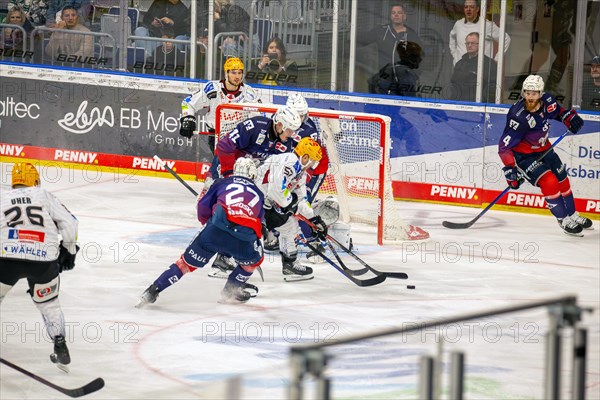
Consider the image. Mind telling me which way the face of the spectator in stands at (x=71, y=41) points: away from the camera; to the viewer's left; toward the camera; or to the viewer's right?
toward the camera

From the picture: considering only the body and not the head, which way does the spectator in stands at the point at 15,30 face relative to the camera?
toward the camera

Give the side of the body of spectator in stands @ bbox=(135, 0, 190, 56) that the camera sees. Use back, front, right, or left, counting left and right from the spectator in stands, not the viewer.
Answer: front

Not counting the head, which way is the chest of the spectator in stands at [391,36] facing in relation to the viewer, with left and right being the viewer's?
facing the viewer

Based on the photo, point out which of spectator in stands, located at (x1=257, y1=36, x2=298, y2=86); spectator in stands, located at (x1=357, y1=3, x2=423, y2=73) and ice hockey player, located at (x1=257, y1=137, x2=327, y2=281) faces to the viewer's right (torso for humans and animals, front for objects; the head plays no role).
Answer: the ice hockey player

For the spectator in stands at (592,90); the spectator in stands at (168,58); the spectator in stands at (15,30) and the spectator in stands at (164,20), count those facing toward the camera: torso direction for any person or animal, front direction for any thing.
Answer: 4

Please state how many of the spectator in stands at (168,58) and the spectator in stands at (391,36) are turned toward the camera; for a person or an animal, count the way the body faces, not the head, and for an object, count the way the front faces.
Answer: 2

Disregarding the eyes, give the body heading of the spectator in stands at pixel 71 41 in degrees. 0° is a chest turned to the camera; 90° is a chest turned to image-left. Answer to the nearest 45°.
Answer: approximately 0°

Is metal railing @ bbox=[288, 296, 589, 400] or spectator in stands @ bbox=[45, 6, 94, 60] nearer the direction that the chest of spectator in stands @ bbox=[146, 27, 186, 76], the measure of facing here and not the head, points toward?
the metal railing

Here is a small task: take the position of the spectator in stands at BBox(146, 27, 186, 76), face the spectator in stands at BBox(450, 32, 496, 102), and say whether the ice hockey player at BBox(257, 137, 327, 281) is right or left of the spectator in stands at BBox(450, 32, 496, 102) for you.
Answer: right

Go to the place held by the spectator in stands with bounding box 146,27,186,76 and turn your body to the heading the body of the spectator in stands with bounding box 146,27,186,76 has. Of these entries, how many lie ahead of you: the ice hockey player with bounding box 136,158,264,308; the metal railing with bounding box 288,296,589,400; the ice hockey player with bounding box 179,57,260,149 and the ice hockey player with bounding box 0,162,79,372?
4

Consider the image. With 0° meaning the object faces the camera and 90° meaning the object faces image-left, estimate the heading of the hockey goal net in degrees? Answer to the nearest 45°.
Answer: approximately 45°

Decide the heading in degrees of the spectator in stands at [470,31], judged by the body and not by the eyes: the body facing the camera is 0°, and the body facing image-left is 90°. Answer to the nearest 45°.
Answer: approximately 0°

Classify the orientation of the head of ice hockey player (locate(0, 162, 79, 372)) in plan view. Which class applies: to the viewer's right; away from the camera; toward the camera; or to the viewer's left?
away from the camera

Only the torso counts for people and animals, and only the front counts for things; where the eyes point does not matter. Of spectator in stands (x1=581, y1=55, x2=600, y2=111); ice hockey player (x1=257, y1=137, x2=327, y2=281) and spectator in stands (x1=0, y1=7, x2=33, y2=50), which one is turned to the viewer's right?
the ice hockey player

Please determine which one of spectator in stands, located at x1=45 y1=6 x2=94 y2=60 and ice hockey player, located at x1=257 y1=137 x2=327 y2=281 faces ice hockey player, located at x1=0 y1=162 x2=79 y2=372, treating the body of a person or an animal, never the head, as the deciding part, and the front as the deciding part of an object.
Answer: the spectator in stands
